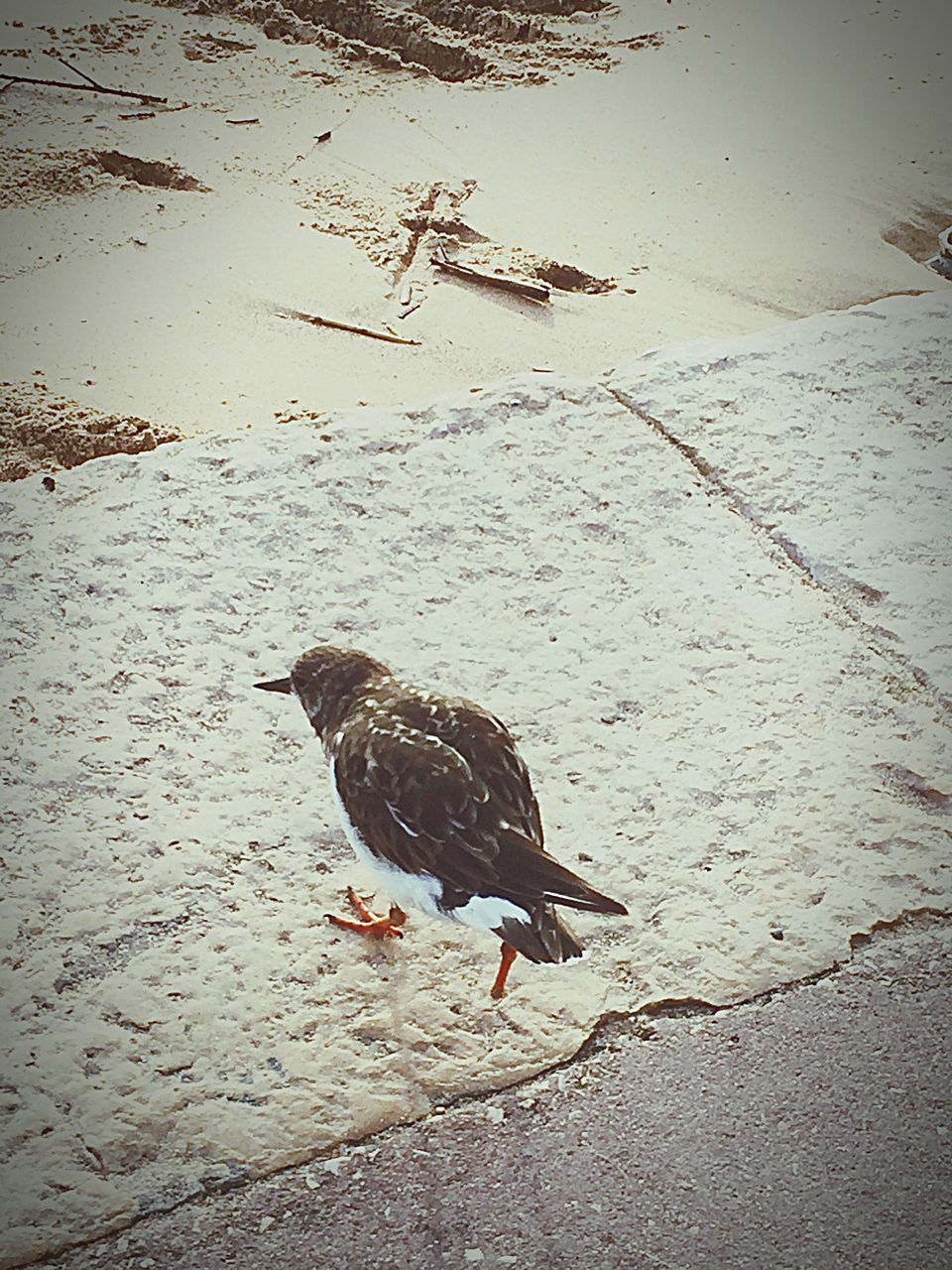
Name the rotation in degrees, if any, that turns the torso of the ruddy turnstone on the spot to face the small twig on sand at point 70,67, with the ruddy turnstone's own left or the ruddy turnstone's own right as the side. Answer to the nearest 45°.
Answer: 0° — it already faces it

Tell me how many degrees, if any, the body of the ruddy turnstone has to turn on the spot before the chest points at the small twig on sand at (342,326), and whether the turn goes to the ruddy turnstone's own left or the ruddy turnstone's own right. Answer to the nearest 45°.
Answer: approximately 45° to the ruddy turnstone's own right

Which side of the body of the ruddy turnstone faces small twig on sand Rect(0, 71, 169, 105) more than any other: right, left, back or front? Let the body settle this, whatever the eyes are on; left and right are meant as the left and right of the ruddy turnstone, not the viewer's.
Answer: front

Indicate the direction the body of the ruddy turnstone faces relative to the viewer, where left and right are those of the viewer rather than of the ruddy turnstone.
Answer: facing away from the viewer and to the left of the viewer

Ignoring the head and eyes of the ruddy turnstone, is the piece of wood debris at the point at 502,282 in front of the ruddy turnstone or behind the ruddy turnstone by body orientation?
in front
